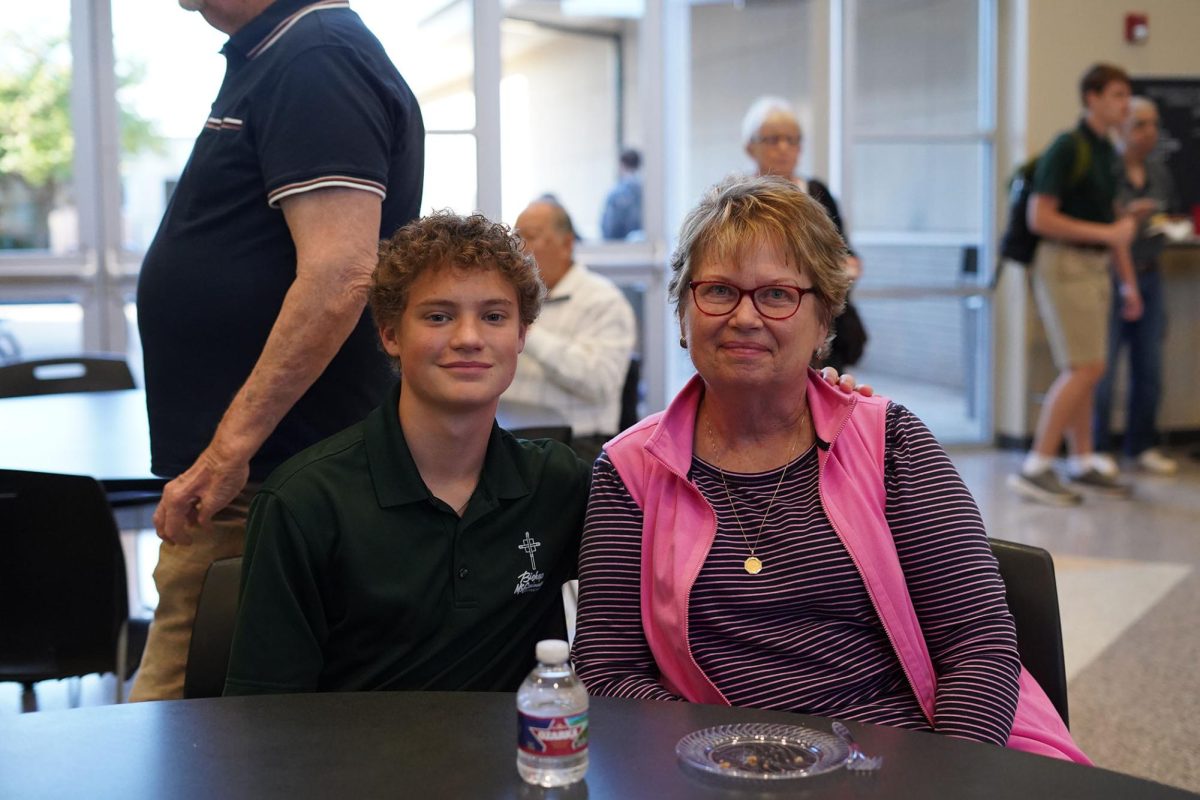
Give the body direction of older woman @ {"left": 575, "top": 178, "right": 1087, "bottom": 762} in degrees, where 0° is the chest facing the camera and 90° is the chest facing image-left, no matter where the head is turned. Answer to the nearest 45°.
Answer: approximately 0°

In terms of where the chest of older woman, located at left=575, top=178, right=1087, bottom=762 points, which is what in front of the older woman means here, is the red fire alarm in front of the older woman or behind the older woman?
behind

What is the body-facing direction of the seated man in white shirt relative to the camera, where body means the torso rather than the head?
to the viewer's left

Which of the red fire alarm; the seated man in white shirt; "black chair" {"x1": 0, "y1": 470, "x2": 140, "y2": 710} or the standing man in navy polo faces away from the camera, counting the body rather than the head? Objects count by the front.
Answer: the black chair

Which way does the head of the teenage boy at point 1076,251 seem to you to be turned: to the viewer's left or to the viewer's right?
to the viewer's right

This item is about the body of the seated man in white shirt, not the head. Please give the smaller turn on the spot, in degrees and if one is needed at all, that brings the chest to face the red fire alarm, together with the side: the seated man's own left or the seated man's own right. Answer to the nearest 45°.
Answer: approximately 135° to the seated man's own right

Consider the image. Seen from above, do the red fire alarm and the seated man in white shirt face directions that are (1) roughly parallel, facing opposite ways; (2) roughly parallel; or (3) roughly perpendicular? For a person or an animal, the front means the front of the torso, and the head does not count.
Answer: roughly perpendicular
